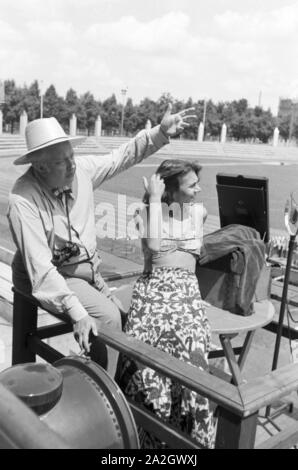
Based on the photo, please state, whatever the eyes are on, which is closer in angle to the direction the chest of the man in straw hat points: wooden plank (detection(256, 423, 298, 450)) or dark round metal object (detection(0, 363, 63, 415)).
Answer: the wooden plank

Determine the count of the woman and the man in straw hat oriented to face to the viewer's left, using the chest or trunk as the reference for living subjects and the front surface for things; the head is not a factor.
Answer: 0

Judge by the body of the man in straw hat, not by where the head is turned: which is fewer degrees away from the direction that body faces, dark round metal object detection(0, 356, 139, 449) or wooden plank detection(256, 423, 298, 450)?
the wooden plank

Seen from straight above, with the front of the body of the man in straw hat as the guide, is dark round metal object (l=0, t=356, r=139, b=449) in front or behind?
in front

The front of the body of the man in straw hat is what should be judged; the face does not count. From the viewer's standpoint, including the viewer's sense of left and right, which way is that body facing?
facing the viewer and to the right of the viewer

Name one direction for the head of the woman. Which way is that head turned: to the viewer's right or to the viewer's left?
to the viewer's right

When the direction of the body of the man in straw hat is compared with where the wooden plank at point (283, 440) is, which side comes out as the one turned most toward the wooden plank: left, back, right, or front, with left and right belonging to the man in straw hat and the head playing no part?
front
